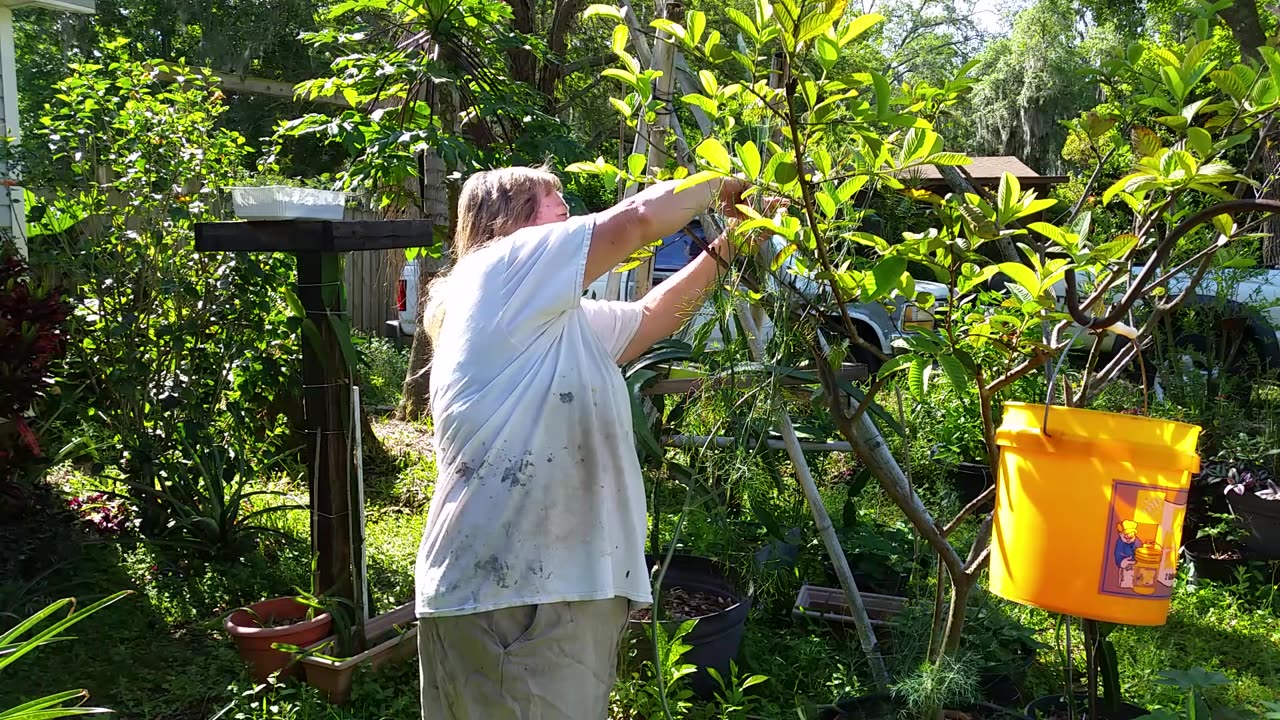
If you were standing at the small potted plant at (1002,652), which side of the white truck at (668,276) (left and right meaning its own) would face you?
right

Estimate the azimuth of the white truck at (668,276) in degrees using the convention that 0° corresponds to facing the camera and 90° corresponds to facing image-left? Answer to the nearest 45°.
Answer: approximately 270°

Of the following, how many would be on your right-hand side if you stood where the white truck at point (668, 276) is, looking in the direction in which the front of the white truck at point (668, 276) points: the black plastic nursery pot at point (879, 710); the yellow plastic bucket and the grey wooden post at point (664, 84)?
3

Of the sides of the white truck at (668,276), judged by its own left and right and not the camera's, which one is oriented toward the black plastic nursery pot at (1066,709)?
right

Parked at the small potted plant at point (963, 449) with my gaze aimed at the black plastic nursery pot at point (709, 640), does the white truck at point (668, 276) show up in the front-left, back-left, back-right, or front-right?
back-right

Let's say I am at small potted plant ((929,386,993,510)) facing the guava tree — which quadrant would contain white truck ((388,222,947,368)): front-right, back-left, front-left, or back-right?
back-right

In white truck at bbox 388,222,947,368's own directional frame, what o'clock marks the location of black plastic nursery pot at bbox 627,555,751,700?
The black plastic nursery pot is roughly at 3 o'clock from the white truck.

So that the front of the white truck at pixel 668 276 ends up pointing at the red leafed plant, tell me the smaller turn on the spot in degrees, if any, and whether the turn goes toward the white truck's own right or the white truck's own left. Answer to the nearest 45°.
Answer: approximately 135° to the white truck's own right

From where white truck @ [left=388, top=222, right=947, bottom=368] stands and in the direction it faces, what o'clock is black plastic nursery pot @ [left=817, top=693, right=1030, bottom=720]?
The black plastic nursery pot is roughly at 3 o'clock from the white truck.

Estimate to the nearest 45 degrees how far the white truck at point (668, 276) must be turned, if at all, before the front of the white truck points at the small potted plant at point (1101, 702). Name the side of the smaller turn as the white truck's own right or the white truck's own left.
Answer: approximately 90° to the white truck's own right

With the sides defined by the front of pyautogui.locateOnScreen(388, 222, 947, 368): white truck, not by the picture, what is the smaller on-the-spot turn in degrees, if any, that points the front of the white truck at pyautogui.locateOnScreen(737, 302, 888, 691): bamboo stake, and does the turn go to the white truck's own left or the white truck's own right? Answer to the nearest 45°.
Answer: approximately 90° to the white truck's own right
